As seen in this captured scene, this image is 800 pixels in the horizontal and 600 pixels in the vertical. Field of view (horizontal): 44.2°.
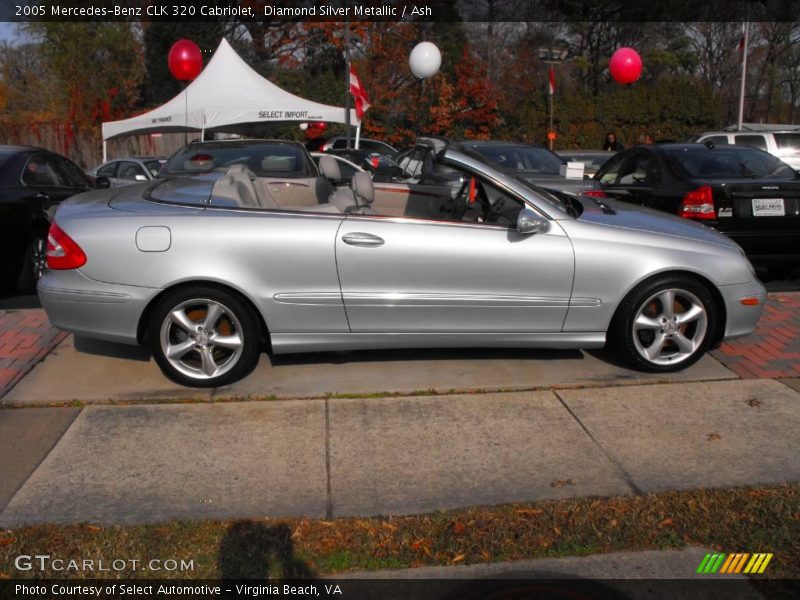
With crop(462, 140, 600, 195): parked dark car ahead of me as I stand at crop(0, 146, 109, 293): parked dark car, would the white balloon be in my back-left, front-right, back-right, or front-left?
front-left

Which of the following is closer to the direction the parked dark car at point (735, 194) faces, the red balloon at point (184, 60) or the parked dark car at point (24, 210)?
the red balloon

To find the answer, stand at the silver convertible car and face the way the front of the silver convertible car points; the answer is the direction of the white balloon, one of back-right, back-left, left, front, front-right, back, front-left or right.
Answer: left

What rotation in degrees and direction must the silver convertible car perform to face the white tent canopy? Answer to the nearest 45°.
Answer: approximately 90° to its left

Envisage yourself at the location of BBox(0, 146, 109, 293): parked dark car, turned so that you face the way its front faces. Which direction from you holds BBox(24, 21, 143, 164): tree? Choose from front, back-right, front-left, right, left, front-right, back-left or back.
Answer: front-left

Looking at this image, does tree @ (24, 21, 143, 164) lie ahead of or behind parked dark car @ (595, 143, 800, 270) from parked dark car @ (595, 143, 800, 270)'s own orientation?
ahead

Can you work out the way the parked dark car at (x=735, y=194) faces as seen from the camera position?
facing away from the viewer and to the left of the viewer

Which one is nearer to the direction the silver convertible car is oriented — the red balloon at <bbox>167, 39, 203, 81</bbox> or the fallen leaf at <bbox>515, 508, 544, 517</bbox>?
the fallen leaf

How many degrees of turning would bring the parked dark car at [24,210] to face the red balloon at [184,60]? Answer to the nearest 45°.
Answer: approximately 45° to its left

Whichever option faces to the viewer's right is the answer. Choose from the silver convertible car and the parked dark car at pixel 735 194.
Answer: the silver convertible car

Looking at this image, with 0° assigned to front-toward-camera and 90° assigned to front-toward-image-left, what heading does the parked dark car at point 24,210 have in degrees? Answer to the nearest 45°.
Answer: approximately 225°

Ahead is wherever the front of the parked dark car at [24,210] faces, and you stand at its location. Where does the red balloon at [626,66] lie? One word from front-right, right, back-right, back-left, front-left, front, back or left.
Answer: front

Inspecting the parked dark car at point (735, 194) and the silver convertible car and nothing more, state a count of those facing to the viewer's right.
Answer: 1

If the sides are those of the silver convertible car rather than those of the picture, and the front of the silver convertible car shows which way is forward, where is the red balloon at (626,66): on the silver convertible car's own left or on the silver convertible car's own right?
on the silver convertible car's own left

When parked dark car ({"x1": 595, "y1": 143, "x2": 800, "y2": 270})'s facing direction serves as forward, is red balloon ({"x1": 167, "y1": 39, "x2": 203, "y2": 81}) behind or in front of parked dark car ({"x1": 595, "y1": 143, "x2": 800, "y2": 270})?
in front

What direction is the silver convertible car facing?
to the viewer's right
